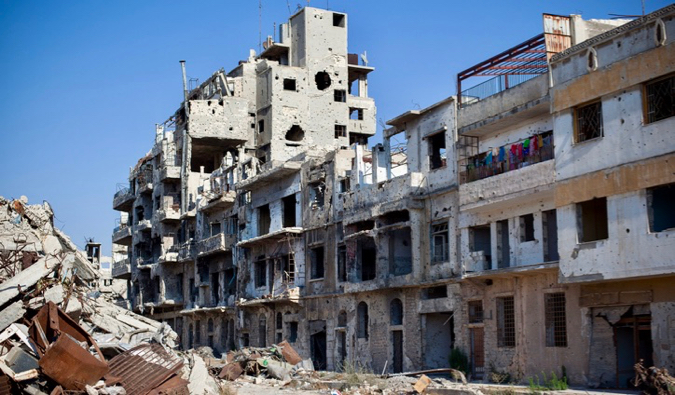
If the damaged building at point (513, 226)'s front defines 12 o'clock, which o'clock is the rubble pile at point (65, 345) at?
The rubble pile is roughly at 12 o'clock from the damaged building.

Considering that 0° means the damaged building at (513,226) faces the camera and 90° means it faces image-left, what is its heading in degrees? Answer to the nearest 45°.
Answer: approximately 45°
